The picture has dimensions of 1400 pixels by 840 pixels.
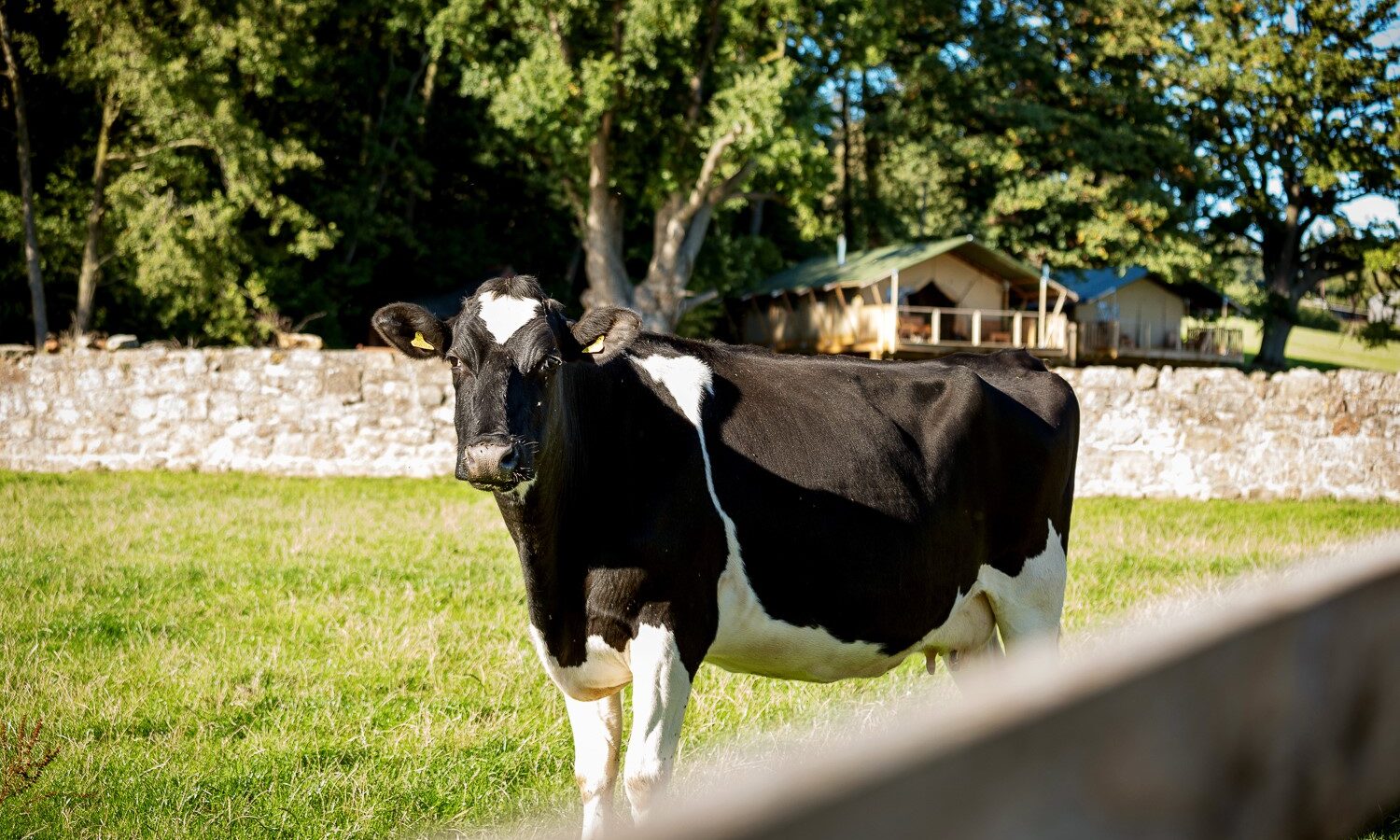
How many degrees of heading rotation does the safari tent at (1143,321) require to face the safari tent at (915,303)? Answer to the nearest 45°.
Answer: approximately 90° to its right

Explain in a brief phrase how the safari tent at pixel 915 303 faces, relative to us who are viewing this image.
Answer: facing the viewer and to the right of the viewer

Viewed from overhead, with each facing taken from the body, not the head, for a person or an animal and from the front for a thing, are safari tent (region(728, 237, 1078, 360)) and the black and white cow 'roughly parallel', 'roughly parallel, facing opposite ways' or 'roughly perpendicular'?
roughly perpendicular

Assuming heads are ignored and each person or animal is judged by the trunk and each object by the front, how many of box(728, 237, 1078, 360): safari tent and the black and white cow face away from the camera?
0

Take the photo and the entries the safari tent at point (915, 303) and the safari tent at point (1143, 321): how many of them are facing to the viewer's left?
0

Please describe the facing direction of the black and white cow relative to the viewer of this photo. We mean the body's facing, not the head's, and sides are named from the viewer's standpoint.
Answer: facing the viewer and to the left of the viewer

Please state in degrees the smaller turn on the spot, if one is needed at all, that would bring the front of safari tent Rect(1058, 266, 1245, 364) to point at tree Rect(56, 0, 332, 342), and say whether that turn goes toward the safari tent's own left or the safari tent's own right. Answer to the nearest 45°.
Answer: approximately 90° to the safari tent's own right

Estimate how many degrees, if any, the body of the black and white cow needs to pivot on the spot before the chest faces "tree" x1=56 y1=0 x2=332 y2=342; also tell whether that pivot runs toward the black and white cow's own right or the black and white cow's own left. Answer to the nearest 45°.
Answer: approximately 90° to the black and white cow's own right

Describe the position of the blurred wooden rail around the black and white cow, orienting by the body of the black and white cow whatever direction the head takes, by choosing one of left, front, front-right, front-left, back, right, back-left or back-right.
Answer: front-left

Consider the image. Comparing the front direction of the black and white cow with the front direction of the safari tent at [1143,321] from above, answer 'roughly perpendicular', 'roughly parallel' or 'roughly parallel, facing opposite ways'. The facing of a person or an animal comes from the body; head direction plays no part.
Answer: roughly perpendicular

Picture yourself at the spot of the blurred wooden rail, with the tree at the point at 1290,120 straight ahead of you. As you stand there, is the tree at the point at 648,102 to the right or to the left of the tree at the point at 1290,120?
left

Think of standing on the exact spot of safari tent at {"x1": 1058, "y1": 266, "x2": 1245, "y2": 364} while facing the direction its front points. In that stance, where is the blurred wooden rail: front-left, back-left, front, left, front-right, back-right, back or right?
front-right

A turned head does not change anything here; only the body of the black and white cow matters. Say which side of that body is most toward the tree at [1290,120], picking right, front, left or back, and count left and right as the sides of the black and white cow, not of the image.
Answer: back
